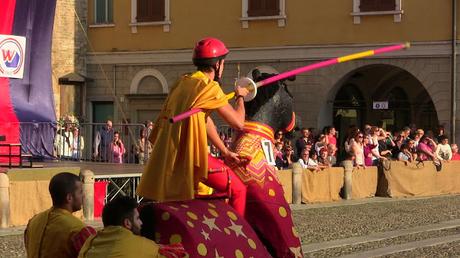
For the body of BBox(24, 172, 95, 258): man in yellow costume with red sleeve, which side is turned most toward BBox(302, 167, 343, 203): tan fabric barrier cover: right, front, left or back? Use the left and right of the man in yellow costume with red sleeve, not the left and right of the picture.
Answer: front

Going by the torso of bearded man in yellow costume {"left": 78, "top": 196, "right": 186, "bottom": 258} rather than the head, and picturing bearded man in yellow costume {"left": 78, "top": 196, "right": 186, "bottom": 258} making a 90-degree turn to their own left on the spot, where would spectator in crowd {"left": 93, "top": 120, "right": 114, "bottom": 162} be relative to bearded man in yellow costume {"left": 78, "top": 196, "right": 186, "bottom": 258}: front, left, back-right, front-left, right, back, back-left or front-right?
front-right

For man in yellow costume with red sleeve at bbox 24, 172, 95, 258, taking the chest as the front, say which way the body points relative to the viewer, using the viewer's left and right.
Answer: facing away from the viewer and to the right of the viewer

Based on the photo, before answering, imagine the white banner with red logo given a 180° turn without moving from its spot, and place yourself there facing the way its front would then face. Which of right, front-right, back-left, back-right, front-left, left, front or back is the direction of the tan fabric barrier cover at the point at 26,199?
back

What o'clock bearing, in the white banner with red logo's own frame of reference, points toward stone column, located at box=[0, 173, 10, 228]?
The stone column is roughly at 12 o'clock from the white banner with red logo.

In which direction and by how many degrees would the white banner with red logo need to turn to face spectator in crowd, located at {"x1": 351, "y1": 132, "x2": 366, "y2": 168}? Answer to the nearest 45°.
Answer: approximately 90° to its left

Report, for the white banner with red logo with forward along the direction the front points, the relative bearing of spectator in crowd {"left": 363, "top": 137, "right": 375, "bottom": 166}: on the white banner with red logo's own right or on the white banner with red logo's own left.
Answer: on the white banner with red logo's own left

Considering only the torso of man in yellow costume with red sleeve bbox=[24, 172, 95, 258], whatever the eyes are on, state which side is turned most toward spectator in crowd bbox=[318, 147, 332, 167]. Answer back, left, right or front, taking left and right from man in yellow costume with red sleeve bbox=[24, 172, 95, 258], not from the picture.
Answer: front

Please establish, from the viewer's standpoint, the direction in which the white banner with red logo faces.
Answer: facing the viewer

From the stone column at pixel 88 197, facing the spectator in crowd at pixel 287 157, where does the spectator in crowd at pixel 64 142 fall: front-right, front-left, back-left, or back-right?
front-left

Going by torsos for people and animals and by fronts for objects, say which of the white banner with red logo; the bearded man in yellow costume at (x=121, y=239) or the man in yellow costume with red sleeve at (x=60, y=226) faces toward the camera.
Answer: the white banner with red logo

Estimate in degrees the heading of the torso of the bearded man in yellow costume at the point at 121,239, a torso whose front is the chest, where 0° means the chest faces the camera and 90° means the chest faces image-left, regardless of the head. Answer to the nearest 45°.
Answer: approximately 225°

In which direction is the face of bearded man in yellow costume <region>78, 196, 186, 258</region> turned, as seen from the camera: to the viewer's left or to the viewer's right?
to the viewer's right
